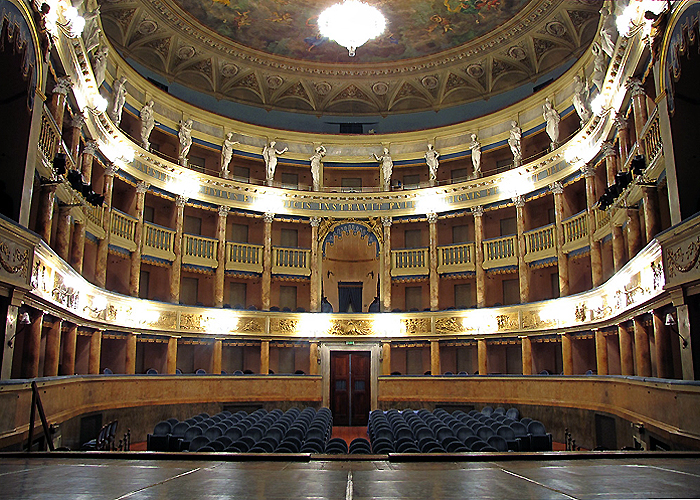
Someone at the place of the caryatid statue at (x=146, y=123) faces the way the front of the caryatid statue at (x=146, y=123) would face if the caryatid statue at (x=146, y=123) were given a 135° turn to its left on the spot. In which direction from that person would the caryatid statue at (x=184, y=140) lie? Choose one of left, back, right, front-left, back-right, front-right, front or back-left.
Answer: front-right

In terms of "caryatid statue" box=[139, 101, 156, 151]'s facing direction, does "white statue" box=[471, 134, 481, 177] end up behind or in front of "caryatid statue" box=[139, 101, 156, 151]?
in front

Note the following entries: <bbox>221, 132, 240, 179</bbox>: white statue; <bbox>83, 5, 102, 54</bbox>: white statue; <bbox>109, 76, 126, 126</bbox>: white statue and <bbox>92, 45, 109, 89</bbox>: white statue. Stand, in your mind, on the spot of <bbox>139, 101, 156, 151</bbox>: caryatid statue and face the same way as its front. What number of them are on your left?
1

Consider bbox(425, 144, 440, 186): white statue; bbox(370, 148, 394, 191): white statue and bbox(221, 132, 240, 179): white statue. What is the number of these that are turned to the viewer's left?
0

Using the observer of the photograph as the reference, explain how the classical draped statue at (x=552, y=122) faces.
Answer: facing the viewer and to the left of the viewer

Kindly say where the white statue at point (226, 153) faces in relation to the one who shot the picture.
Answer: facing the viewer and to the right of the viewer

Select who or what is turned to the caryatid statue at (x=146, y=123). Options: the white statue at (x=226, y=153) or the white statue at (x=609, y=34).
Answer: the white statue at (x=609, y=34)

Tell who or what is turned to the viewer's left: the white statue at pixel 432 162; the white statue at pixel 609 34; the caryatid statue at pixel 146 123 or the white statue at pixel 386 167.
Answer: the white statue at pixel 609 34

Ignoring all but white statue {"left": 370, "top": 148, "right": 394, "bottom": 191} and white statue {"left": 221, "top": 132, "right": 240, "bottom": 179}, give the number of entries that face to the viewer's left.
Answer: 0

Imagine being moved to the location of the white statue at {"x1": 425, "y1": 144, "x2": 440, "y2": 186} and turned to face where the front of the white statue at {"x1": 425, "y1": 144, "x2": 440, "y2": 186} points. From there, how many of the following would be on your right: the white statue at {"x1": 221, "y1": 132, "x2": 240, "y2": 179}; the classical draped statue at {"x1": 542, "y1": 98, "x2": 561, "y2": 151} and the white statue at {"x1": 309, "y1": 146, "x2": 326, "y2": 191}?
2

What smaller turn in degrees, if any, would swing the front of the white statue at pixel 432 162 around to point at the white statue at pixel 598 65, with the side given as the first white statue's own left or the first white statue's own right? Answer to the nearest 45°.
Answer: approximately 45° to the first white statue's own left

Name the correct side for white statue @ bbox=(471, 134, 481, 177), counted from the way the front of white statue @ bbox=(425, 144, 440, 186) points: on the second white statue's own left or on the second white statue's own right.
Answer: on the second white statue's own left

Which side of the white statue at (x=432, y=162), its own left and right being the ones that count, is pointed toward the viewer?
front

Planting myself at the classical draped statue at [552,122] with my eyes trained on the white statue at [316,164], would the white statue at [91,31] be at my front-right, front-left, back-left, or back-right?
front-left

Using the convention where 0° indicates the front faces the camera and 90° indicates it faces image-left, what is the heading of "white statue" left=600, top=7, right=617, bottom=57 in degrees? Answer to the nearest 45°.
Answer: approximately 90°

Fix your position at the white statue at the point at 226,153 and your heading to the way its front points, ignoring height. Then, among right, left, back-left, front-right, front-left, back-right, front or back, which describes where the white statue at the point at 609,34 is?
front

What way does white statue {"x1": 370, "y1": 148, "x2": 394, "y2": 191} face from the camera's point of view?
toward the camera
